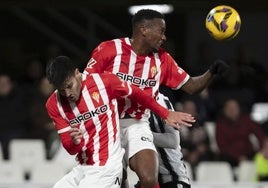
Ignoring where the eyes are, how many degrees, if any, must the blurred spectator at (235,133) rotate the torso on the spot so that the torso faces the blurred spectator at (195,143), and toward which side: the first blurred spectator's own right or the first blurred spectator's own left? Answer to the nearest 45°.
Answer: approximately 45° to the first blurred spectator's own right

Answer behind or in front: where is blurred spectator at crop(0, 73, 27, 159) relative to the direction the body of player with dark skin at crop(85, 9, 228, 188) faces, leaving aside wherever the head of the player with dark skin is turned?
behind

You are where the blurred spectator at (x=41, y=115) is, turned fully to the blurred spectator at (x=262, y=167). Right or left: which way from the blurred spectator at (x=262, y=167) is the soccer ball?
right

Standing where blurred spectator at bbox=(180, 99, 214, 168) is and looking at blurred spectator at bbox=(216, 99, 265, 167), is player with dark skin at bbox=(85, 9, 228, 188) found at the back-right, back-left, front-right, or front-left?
back-right

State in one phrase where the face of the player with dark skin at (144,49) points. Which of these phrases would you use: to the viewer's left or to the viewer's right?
to the viewer's right

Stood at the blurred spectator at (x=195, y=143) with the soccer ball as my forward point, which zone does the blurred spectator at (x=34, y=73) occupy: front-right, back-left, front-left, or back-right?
back-right

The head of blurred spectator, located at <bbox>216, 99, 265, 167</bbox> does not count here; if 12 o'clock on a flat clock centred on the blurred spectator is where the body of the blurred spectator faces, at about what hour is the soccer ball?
The soccer ball is roughly at 12 o'clock from the blurred spectator.

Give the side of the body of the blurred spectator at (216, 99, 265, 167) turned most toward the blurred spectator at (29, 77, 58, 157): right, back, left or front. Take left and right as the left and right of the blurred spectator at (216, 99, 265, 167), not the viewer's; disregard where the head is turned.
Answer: right

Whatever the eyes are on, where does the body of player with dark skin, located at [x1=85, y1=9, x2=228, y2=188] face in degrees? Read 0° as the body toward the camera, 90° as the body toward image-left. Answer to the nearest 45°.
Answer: approximately 315°

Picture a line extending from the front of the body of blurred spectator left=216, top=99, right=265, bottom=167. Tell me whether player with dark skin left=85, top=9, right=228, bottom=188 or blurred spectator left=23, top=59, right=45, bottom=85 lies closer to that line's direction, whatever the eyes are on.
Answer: the player with dark skin

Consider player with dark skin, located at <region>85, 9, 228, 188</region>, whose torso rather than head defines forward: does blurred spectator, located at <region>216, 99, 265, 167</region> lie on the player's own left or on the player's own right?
on the player's own left
